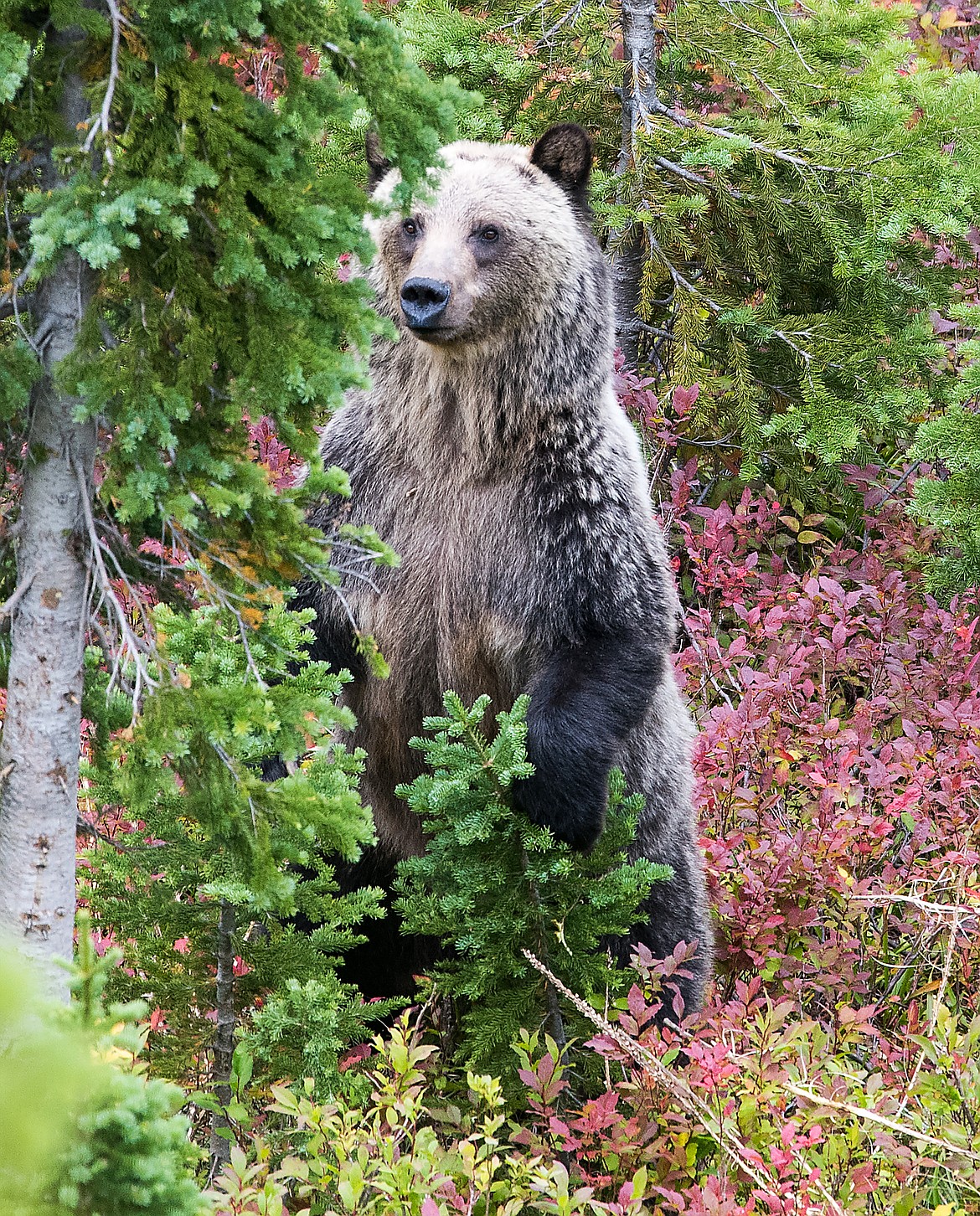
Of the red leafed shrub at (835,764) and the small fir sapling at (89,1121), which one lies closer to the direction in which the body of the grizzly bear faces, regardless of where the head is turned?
the small fir sapling

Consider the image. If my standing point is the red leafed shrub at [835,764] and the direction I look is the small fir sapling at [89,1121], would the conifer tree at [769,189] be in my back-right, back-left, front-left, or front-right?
back-right

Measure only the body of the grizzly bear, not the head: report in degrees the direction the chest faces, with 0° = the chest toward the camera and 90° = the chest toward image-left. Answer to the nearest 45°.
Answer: approximately 45°

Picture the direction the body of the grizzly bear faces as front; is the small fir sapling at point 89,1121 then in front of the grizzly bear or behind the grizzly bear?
in front

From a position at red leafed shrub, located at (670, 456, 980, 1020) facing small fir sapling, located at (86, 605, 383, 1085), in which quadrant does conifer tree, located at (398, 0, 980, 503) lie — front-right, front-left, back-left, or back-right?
back-right
